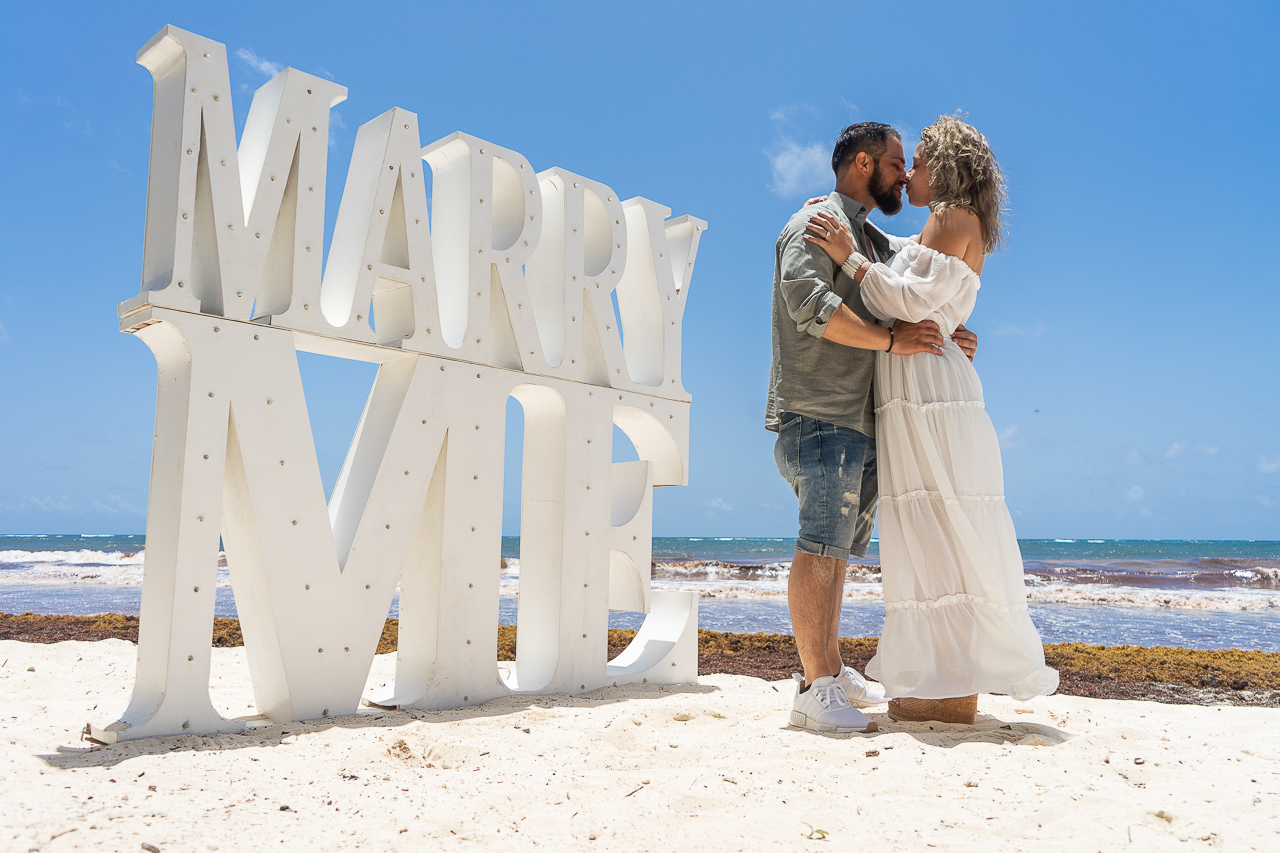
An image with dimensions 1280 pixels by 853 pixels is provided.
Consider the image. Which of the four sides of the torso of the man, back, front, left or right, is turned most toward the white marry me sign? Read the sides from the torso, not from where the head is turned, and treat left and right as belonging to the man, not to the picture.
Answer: back

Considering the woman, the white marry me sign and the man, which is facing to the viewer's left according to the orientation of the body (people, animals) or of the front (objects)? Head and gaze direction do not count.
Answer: the woman

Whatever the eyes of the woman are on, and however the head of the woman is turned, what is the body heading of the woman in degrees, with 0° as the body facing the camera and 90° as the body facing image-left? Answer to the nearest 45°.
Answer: approximately 90°

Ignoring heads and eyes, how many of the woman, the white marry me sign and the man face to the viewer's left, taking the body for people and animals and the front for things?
1

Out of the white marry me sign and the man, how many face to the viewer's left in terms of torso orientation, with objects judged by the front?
0

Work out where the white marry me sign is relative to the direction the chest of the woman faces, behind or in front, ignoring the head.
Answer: in front

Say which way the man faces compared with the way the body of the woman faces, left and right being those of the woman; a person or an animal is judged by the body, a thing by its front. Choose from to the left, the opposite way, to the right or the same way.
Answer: the opposite way

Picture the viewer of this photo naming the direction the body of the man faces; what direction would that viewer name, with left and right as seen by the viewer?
facing to the right of the viewer

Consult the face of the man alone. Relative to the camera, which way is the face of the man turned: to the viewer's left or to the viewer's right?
to the viewer's right

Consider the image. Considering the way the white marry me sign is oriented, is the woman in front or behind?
in front
